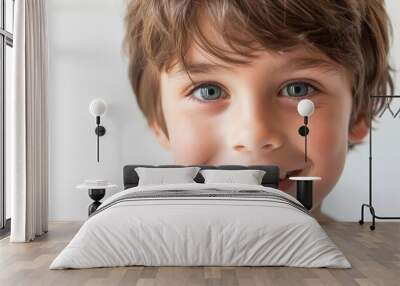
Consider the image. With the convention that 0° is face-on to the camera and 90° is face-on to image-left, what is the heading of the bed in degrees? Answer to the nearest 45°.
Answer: approximately 0°

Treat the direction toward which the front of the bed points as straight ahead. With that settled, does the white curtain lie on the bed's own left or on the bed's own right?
on the bed's own right
